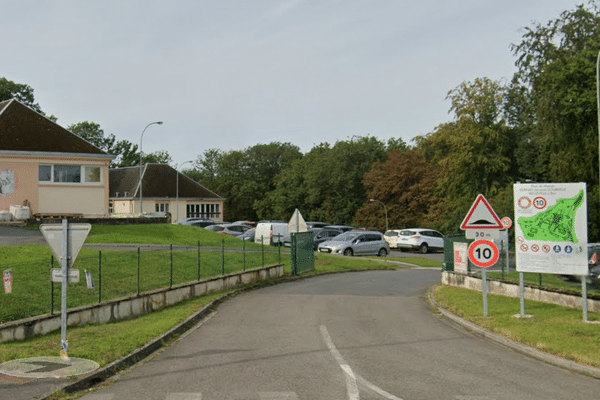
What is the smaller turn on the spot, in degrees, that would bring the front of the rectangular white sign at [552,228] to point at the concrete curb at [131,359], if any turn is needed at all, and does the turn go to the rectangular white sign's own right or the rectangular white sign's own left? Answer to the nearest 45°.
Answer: approximately 45° to the rectangular white sign's own right

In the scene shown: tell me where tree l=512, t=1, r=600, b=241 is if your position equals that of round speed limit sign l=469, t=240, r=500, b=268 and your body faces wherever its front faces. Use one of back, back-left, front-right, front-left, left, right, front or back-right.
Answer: back

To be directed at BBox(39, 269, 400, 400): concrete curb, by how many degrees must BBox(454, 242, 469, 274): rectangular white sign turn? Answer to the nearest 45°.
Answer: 0° — it already faces it

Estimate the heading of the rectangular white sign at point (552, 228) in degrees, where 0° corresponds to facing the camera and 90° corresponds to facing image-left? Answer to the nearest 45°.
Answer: approximately 0°

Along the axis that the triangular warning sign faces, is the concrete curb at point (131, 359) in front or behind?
in front

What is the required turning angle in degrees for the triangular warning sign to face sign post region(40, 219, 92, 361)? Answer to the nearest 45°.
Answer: approximately 45° to its right

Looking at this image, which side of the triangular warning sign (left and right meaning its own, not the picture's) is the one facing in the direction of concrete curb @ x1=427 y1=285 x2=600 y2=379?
front

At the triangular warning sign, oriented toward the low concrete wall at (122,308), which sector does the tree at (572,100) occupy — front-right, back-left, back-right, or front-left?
back-right

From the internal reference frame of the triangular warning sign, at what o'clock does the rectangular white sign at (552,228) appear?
The rectangular white sign is roughly at 9 o'clock from the triangular warning sign.

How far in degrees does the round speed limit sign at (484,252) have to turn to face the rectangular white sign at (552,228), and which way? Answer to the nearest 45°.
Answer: approximately 90° to its left

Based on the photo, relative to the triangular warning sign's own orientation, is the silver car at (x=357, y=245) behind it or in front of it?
behind

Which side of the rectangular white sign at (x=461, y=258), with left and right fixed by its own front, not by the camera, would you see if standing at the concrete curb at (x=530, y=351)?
front
